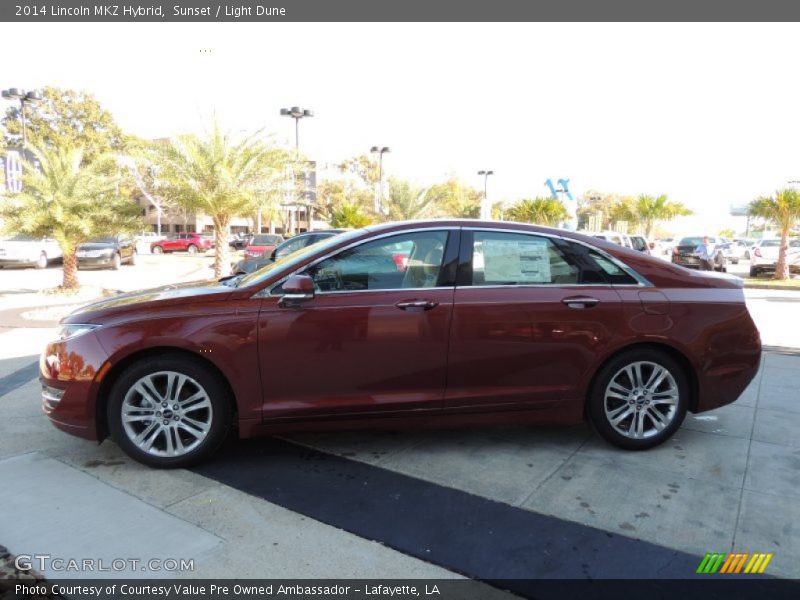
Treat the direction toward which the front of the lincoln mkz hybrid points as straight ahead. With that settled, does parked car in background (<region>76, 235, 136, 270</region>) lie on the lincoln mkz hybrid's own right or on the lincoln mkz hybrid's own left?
on the lincoln mkz hybrid's own right

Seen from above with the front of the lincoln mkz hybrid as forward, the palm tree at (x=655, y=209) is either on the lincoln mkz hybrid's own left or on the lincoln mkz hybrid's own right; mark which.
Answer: on the lincoln mkz hybrid's own right

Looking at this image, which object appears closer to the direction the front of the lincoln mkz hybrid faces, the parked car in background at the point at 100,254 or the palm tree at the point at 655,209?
the parked car in background

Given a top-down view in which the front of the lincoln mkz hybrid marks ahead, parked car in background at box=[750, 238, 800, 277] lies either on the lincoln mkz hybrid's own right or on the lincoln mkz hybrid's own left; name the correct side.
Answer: on the lincoln mkz hybrid's own right

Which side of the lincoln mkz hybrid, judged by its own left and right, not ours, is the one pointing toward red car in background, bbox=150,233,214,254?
right

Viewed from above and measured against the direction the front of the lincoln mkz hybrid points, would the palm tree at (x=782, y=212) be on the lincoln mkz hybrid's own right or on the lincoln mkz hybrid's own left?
on the lincoln mkz hybrid's own right

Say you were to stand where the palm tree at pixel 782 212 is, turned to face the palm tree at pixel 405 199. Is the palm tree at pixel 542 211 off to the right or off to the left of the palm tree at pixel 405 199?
right

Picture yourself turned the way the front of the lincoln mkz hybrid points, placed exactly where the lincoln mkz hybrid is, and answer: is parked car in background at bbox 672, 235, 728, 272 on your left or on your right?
on your right

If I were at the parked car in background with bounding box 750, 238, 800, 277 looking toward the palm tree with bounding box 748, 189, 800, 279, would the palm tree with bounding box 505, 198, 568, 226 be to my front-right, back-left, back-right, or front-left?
back-right

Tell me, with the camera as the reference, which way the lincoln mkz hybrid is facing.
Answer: facing to the left of the viewer

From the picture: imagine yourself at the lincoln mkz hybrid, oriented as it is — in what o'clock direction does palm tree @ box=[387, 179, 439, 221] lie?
The palm tree is roughly at 3 o'clock from the lincoln mkz hybrid.
